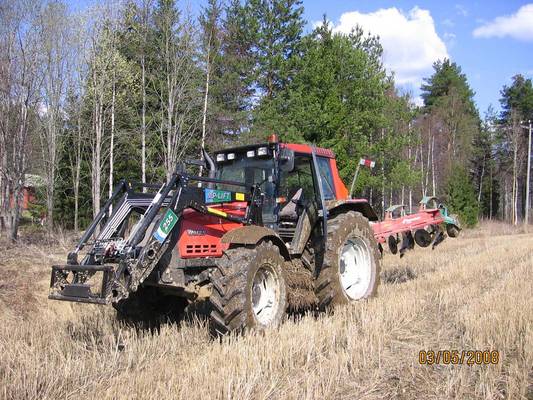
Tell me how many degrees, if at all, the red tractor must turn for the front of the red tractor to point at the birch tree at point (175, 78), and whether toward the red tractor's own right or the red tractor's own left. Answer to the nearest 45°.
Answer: approximately 135° to the red tractor's own right

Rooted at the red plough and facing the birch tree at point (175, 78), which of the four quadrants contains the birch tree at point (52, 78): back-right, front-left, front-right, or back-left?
front-left

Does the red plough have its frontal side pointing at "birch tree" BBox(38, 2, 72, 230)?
no

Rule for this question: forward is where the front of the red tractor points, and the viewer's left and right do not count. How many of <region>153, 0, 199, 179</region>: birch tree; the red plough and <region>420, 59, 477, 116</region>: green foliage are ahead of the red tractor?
0

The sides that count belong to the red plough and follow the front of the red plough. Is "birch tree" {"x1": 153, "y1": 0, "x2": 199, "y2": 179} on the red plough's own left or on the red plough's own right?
on the red plough's own right

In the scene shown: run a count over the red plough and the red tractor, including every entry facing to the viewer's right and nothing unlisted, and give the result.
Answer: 0

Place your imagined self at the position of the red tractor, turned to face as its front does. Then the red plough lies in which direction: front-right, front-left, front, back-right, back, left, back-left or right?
back

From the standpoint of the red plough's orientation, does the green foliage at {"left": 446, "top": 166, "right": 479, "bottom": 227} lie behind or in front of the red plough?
behind

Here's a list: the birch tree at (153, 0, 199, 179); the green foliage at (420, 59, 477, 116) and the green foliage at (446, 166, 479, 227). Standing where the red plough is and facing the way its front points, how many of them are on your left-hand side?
0

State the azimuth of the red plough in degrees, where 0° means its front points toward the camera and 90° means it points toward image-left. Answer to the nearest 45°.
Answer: approximately 45°

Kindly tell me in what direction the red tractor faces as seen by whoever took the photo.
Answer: facing the viewer and to the left of the viewer

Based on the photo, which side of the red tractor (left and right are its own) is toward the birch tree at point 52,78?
right

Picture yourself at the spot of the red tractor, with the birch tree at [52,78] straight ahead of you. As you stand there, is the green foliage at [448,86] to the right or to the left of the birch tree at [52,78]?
right

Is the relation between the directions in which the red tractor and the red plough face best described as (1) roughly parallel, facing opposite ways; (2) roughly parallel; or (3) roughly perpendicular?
roughly parallel

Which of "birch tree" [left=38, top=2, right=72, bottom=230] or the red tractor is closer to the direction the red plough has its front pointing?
the red tractor

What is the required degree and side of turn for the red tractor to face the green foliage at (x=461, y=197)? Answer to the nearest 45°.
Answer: approximately 180°

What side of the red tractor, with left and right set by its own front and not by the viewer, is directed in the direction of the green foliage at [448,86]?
back
